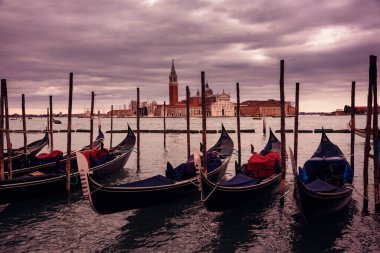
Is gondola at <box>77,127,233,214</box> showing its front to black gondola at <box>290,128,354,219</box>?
no

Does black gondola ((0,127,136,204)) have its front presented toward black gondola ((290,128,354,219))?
no

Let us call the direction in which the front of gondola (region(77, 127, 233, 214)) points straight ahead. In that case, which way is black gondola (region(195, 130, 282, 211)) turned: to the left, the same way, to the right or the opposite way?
the same way
